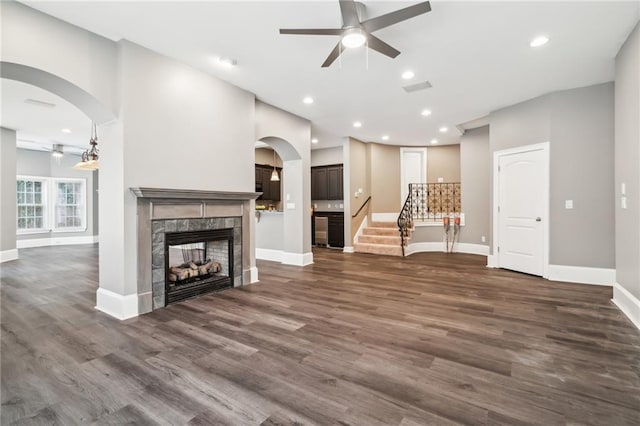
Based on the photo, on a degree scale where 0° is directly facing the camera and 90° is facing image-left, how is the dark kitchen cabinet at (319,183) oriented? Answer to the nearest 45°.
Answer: approximately 0°

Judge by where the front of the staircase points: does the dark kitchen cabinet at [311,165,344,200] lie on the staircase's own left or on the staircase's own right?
on the staircase's own right

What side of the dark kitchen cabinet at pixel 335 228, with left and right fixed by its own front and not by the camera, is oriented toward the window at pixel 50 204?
right

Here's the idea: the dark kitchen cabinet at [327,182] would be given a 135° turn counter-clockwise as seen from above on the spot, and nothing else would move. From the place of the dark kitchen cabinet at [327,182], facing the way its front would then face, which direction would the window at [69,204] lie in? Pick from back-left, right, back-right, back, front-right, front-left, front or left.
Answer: back-left

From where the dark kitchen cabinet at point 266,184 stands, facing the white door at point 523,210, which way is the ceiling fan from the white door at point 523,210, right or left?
right

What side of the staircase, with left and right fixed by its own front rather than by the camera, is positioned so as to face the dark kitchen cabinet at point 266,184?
right

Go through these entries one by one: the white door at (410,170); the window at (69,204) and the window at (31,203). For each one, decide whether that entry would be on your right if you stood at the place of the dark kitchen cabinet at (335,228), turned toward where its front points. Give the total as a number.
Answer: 2

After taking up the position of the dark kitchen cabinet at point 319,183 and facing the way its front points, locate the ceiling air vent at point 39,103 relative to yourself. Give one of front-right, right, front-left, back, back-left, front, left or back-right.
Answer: front-right

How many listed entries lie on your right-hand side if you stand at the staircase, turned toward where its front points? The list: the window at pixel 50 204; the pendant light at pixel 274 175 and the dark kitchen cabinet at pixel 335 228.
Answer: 3

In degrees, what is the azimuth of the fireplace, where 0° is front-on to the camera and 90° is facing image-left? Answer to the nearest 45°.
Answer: approximately 315°
